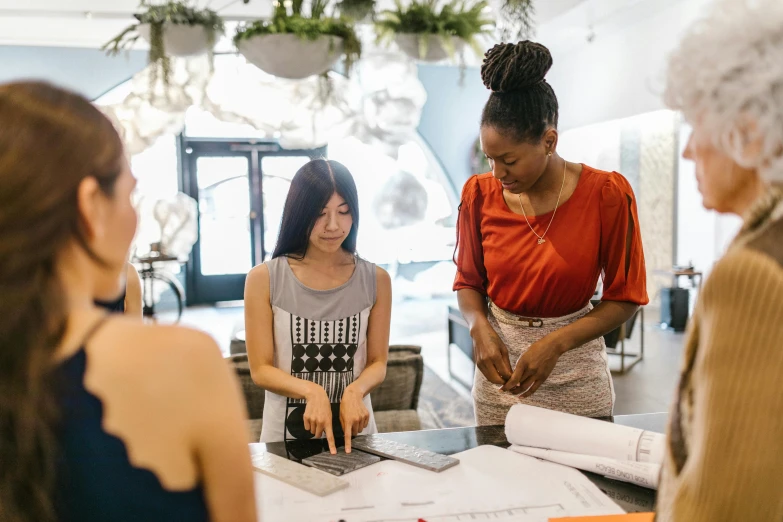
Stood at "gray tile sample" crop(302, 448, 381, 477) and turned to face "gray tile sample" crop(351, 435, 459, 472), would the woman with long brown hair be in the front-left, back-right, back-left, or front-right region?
back-right

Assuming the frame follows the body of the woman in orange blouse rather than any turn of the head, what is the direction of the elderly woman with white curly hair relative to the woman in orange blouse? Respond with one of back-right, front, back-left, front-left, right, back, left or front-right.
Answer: front-left

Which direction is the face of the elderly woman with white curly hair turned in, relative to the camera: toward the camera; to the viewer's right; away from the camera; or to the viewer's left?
to the viewer's left

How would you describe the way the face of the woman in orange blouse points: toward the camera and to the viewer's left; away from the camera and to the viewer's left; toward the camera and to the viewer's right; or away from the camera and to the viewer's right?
toward the camera and to the viewer's left

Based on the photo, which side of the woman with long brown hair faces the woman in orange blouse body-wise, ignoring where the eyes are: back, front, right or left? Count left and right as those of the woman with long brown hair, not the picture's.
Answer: front

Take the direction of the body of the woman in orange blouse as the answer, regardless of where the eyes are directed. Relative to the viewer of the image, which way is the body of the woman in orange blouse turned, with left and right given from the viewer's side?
facing the viewer and to the left of the viewer

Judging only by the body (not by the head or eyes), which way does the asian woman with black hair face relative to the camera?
toward the camera

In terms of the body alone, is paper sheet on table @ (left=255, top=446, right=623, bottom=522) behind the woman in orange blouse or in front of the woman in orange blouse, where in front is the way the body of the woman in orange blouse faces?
in front

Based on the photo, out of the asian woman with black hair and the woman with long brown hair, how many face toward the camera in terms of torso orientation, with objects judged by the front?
1

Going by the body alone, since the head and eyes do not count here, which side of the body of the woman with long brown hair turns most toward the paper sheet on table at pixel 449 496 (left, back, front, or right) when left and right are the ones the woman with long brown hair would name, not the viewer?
front

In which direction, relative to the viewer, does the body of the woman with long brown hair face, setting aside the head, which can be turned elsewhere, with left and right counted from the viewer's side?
facing away from the viewer and to the right of the viewer

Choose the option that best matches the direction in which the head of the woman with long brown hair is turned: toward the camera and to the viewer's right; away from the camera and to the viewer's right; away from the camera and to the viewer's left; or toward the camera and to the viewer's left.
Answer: away from the camera and to the viewer's right
